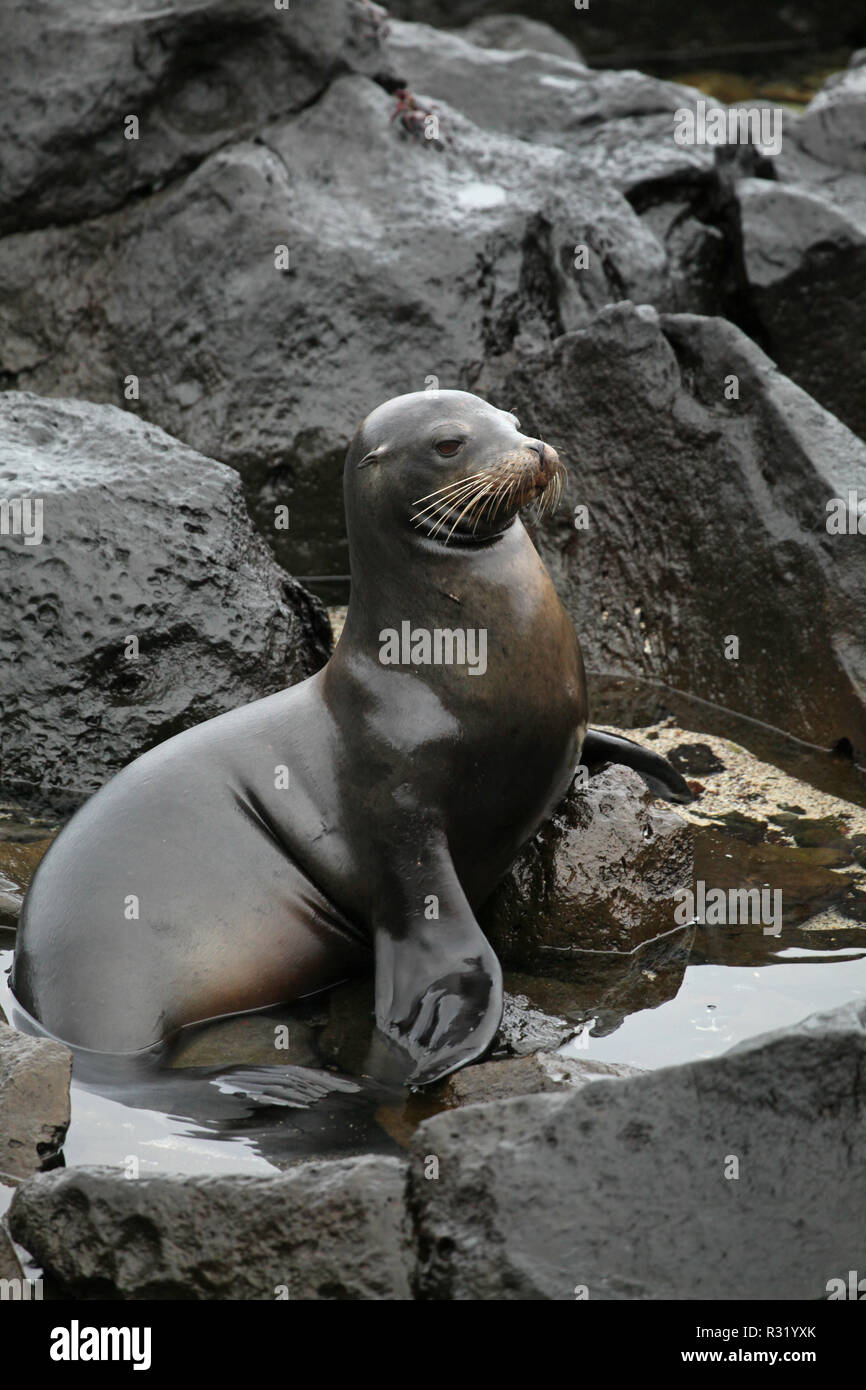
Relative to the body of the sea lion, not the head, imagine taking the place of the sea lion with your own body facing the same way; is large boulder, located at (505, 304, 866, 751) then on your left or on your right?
on your left

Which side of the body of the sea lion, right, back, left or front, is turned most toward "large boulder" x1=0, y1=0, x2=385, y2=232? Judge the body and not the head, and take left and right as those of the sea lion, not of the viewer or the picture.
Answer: left

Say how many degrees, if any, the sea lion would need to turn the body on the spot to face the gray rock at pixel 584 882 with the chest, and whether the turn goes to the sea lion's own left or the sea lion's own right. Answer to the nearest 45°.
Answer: approximately 45° to the sea lion's own left

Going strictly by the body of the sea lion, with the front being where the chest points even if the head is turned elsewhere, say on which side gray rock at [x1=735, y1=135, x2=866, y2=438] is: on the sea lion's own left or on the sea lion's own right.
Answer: on the sea lion's own left

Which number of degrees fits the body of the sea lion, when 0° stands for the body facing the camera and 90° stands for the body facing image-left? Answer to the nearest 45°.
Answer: approximately 270°

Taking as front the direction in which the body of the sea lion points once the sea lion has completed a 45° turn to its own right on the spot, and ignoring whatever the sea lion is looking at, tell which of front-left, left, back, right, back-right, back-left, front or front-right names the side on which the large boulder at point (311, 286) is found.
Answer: back-left

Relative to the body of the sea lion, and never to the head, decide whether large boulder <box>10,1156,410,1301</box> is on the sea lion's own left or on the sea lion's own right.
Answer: on the sea lion's own right

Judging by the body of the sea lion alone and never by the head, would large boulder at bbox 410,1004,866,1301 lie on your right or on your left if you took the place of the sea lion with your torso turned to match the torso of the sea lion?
on your right
